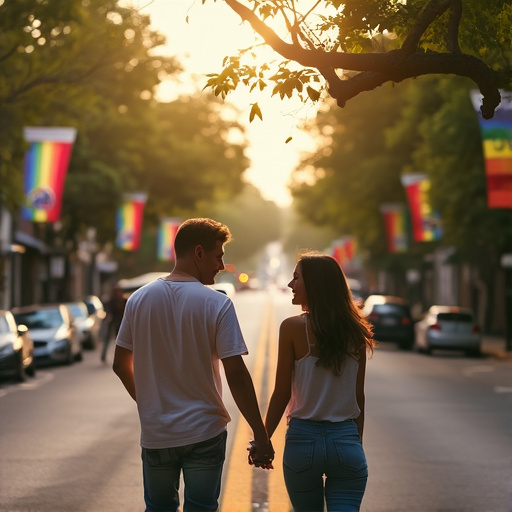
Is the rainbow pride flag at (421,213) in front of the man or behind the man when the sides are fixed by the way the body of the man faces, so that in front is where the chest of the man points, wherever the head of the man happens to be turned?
in front

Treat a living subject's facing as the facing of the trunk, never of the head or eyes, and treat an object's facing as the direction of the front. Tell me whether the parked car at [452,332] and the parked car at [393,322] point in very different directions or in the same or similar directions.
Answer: same or similar directions

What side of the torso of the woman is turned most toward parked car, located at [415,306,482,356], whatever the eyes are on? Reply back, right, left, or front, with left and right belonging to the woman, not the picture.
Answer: front

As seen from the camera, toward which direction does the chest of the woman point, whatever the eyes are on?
away from the camera

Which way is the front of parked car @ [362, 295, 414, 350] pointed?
away from the camera

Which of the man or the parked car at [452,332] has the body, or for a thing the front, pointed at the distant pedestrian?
the man

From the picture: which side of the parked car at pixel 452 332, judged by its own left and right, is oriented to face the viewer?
back

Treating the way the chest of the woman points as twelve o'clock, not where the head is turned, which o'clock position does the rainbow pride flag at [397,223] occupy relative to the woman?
The rainbow pride flag is roughly at 12 o'clock from the woman.

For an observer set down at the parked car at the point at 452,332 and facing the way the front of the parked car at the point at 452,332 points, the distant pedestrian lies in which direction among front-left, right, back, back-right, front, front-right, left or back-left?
back-left

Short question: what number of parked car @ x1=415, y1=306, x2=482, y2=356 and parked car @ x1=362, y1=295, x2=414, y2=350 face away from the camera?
2

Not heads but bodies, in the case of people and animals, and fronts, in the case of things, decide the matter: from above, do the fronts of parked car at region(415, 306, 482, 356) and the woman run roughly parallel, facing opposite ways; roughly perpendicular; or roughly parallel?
roughly parallel

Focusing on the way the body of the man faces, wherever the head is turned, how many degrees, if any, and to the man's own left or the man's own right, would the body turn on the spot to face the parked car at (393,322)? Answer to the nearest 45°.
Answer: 0° — they already face it

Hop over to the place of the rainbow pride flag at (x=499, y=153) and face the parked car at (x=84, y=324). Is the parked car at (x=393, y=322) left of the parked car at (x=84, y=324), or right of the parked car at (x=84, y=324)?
right

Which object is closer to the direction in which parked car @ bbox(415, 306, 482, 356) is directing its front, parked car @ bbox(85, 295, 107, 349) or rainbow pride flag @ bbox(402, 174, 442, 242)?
the rainbow pride flag

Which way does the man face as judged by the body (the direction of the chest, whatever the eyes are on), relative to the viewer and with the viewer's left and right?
facing away from the viewer
